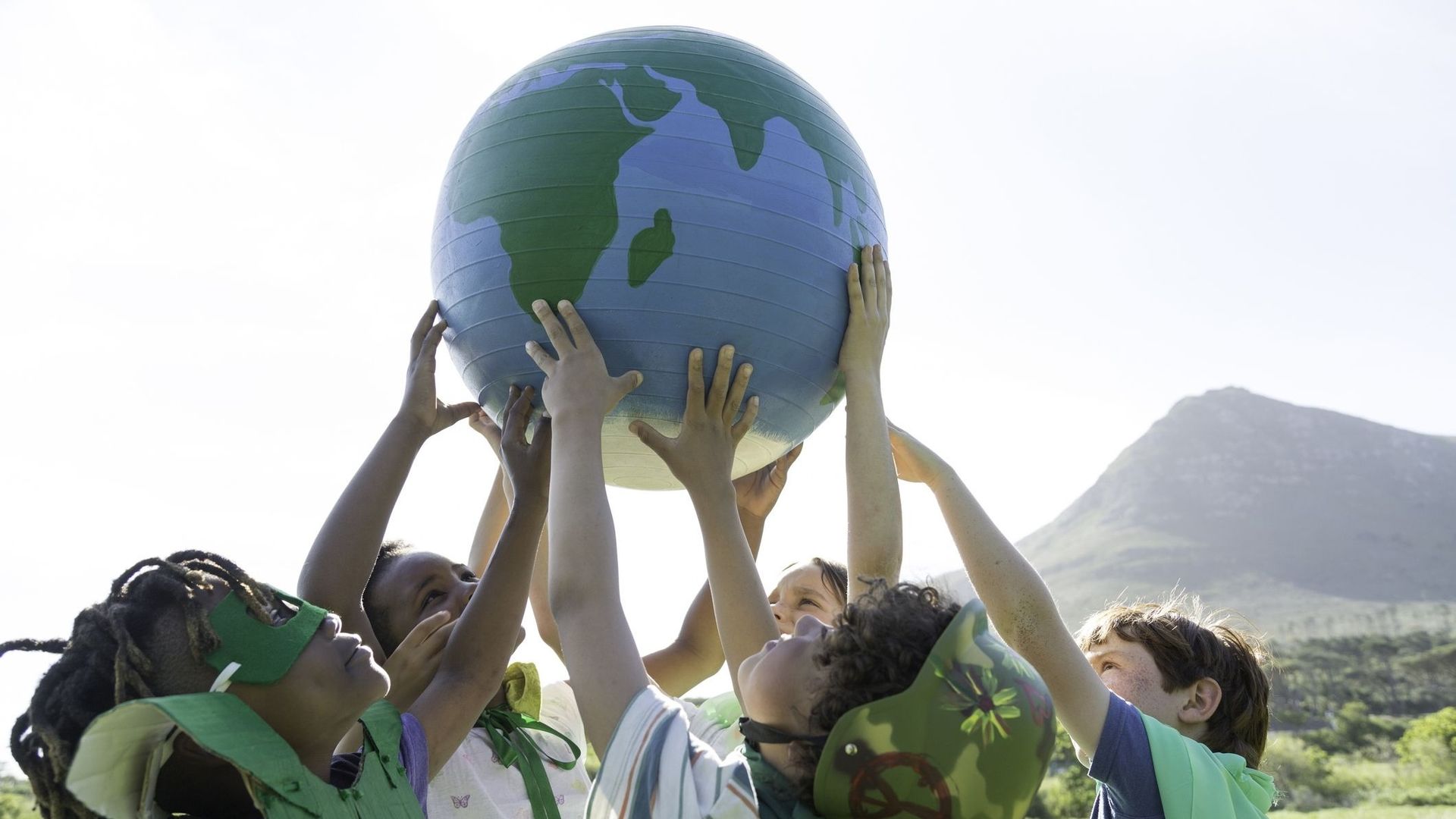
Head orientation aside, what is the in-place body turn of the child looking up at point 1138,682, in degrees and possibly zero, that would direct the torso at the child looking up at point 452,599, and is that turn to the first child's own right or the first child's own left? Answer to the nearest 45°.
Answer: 0° — they already face them

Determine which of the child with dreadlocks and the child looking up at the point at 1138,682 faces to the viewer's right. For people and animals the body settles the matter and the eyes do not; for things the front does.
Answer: the child with dreadlocks

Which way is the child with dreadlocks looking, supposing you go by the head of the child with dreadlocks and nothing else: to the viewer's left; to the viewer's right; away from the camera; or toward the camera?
to the viewer's right

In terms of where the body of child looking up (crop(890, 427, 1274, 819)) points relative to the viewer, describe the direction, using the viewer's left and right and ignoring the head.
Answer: facing to the left of the viewer

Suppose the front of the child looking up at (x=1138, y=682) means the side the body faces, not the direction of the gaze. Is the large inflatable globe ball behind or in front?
in front

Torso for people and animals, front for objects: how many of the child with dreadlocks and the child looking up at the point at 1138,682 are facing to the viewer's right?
1

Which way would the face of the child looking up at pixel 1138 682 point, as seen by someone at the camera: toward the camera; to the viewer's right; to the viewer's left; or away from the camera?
to the viewer's left

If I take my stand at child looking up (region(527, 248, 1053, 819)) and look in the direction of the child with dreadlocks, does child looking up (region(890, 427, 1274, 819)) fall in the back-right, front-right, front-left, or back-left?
back-right

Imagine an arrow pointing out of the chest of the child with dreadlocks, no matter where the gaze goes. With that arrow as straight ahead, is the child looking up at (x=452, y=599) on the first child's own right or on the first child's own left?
on the first child's own left

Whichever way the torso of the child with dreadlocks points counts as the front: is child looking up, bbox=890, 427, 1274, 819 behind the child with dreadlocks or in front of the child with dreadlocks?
in front

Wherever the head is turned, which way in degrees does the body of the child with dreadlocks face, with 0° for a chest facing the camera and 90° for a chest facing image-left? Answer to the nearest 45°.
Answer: approximately 270°

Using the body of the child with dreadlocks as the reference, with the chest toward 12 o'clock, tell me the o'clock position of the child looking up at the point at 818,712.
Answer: The child looking up is roughly at 1 o'clock from the child with dreadlocks.
